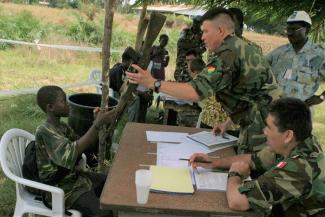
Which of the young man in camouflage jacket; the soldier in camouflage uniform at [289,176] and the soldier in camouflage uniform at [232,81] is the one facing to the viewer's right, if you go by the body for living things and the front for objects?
the young man in camouflage jacket

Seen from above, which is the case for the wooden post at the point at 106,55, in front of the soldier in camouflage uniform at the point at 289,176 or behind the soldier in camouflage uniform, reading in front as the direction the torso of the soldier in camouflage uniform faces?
in front

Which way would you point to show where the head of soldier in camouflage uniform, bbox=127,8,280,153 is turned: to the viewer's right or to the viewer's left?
to the viewer's left

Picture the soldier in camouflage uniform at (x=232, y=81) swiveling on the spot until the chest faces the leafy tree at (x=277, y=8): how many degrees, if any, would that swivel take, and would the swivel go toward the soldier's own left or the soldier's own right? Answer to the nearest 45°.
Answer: approximately 90° to the soldier's own right

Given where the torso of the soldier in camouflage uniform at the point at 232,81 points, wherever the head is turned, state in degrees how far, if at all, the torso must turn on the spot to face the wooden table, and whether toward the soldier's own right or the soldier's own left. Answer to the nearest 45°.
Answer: approximately 45° to the soldier's own left

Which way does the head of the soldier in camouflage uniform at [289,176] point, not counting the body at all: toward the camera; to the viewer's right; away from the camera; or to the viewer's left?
to the viewer's left

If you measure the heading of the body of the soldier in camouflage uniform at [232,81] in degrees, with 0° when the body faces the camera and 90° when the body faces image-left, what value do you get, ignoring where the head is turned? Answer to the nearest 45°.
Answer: approximately 90°

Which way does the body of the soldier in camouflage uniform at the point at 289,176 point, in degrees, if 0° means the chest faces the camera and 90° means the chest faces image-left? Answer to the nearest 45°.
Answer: approximately 90°

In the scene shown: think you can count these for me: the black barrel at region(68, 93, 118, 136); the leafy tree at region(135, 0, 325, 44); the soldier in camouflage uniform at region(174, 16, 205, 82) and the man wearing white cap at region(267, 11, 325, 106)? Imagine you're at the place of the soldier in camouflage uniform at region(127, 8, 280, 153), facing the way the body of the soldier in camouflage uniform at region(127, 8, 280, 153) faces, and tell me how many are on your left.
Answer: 0

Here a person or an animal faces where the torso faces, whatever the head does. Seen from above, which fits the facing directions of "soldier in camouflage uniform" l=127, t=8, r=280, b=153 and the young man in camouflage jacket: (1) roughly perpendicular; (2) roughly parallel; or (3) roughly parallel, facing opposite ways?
roughly parallel, facing opposite ways

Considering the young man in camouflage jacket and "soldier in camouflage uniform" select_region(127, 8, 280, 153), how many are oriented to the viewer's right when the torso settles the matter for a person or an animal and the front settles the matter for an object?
1

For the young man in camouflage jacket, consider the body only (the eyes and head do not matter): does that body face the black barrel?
no

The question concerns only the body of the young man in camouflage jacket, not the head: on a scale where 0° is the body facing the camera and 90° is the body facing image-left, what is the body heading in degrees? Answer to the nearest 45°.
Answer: approximately 270°

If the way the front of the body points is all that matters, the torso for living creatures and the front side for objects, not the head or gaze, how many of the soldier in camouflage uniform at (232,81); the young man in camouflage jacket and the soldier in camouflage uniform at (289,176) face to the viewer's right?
1
